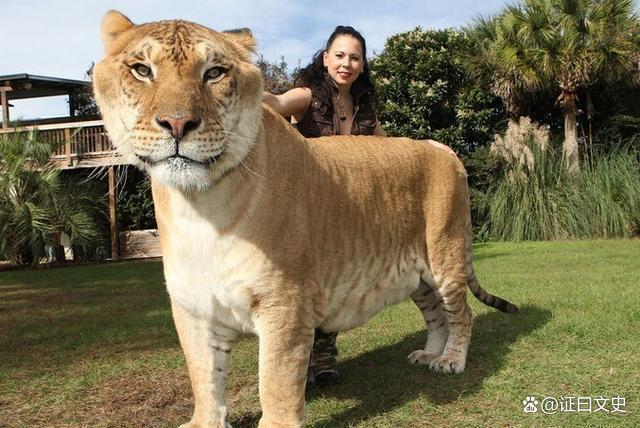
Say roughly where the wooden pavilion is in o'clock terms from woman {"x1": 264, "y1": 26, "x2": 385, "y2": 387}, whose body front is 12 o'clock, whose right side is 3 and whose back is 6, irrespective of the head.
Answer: The wooden pavilion is roughly at 5 o'clock from the woman.

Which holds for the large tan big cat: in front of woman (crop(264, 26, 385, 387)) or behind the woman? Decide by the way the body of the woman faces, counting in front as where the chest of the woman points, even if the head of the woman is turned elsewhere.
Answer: in front

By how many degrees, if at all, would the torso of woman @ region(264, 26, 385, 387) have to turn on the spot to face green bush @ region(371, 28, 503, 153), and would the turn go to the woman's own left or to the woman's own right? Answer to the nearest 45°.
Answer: approximately 180°

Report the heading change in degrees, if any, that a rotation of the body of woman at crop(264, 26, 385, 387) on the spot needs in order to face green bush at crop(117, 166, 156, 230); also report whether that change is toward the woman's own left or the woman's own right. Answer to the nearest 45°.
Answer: approximately 180°

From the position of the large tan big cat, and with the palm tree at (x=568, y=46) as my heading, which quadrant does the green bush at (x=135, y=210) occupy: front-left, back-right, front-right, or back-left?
front-left

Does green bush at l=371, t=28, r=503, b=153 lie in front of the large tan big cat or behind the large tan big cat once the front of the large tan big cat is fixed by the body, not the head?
behind

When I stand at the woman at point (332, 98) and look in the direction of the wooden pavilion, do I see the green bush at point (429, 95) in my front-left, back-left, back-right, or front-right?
front-right

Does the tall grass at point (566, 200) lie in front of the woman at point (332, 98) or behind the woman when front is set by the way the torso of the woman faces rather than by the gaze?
behind

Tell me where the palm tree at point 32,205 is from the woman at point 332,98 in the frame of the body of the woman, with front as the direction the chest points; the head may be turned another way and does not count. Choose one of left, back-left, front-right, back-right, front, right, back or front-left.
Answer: back-right

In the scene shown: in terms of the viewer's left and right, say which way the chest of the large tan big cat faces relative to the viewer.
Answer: facing the viewer and to the left of the viewer

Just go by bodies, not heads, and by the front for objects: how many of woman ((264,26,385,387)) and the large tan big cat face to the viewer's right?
0

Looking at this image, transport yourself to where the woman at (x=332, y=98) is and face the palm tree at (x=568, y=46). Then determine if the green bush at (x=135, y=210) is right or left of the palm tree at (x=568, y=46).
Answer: left

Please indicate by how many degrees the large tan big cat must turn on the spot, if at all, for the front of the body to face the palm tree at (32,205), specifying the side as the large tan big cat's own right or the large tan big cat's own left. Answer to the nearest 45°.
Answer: approximately 90° to the large tan big cat's own right

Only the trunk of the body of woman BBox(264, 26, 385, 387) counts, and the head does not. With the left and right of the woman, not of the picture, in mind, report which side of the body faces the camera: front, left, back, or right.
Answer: front

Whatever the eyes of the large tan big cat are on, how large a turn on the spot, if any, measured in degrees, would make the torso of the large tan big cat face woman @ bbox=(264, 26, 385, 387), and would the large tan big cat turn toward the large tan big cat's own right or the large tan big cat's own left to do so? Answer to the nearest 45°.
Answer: approximately 135° to the large tan big cat's own right
